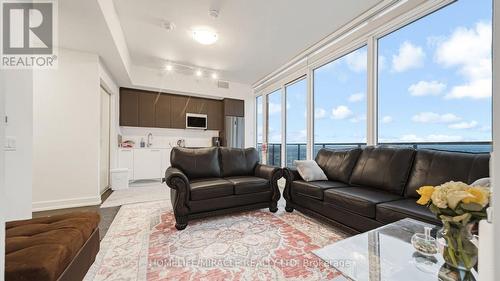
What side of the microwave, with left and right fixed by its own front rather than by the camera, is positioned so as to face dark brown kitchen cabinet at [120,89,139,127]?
right

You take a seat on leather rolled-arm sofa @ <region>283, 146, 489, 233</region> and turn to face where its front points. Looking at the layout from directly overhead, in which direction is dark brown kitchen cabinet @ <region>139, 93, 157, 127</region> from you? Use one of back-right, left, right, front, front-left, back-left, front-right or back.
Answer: front-right

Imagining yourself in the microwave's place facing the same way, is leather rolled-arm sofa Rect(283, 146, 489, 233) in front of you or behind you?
in front

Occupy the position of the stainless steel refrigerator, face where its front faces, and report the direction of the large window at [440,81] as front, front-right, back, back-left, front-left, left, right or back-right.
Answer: front-left

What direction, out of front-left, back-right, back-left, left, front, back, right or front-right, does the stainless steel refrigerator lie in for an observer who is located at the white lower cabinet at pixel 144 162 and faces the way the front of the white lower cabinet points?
left

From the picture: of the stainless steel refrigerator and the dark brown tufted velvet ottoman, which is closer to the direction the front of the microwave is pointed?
the dark brown tufted velvet ottoman

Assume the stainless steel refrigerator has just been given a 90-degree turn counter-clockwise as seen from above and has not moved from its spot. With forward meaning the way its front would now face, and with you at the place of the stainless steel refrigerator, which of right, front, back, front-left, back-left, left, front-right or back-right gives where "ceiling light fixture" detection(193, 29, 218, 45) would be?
right

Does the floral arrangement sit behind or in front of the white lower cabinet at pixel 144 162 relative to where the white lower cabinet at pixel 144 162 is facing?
in front

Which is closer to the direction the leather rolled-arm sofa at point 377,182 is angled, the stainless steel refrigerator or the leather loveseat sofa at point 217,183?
the leather loveseat sofa

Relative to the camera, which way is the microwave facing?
toward the camera

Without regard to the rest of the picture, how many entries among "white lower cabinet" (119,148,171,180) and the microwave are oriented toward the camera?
2

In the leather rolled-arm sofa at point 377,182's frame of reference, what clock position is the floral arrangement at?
The floral arrangement is roughly at 10 o'clock from the leather rolled-arm sofa.

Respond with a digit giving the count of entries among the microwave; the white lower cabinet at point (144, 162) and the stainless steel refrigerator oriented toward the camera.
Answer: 3

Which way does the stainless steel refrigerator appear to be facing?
toward the camera

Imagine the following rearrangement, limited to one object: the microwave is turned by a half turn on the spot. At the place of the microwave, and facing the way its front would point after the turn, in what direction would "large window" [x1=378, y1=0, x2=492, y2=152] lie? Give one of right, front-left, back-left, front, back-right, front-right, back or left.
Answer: back-right
